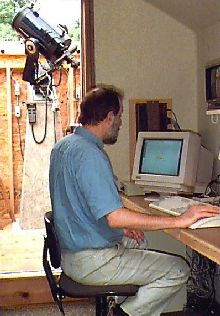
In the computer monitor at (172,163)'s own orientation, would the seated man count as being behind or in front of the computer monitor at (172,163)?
in front

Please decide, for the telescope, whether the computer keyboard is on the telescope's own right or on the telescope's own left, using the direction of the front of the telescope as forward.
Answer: on the telescope's own left

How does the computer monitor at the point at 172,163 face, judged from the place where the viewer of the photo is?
facing the viewer and to the left of the viewer

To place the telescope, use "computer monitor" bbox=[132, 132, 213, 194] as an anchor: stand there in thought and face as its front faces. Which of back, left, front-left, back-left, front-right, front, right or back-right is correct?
right

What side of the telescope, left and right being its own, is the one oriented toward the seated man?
left

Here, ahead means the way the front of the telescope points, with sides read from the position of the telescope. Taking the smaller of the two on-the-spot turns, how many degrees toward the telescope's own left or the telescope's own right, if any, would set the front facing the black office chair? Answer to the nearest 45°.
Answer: approximately 90° to the telescope's own left

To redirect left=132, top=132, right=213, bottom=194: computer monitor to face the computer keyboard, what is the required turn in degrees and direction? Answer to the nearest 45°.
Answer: approximately 45° to its left

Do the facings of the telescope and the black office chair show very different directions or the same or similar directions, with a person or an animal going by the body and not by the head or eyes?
very different directions

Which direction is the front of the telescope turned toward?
to the viewer's left

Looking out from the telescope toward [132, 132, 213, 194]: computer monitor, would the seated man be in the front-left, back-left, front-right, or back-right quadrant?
front-right

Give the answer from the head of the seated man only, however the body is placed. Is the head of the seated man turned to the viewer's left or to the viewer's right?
to the viewer's right

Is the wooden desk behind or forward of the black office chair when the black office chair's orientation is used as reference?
forward

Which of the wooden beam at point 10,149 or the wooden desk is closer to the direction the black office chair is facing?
the wooden desk

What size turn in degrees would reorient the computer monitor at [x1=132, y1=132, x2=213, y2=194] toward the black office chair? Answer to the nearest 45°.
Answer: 0° — it already faces it

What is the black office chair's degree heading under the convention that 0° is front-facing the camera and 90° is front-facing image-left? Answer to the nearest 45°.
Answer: approximately 270°
